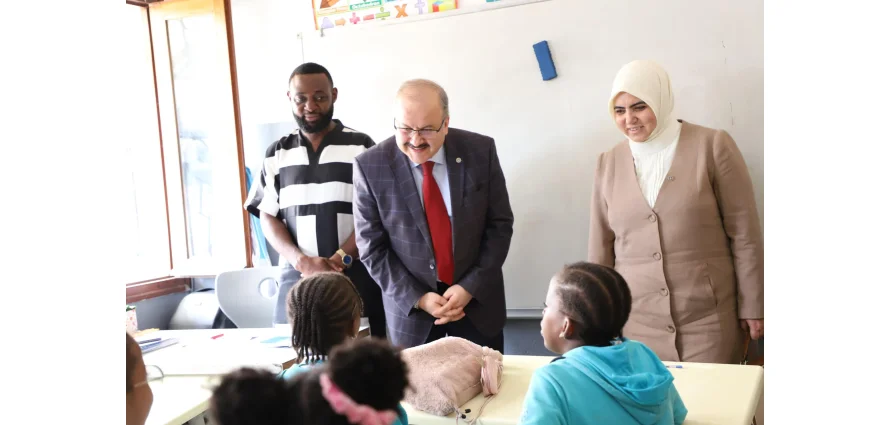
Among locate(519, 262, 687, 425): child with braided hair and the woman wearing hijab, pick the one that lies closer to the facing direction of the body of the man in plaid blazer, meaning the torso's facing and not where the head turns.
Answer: the child with braided hair

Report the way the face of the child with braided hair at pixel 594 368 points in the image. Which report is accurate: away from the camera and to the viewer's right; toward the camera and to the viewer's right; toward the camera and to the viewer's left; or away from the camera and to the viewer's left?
away from the camera and to the viewer's left

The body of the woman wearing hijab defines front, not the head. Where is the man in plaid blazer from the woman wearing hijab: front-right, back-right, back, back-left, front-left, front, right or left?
front-right

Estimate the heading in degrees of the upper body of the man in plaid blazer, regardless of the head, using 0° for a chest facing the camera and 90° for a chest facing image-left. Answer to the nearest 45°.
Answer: approximately 0°

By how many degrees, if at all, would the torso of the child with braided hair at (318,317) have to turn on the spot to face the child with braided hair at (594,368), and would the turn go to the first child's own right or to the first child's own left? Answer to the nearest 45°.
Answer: approximately 90° to the first child's own right

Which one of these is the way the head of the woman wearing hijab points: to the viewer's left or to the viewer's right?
to the viewer's left

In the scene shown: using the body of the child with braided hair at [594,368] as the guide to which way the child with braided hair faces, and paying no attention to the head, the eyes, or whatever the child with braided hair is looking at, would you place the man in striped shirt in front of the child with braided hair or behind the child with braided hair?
in front

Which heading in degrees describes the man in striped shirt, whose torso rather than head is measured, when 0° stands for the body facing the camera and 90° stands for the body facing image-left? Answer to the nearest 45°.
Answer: approximately 0°

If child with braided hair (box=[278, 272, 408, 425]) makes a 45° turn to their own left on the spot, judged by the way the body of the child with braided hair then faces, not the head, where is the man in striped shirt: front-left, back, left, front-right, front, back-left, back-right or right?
front

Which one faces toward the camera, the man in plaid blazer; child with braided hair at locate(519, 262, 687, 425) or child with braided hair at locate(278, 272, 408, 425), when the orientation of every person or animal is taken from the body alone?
the man in plaid blazer

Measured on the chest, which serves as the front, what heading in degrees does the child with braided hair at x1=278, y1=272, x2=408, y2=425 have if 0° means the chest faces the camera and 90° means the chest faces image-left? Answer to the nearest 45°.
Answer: approximately 225°

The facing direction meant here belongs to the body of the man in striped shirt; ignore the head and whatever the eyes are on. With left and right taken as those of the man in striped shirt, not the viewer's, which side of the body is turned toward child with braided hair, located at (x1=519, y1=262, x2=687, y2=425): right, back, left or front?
front

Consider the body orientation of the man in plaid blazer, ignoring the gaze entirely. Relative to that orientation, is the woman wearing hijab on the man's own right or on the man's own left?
on the man's own left

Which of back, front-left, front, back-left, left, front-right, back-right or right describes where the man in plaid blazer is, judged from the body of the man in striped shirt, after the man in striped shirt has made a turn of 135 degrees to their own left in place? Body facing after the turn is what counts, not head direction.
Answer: right

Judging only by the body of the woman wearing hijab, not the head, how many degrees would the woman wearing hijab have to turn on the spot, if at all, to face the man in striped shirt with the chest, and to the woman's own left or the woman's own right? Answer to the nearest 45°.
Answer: approximately 45° to the woman's own right
